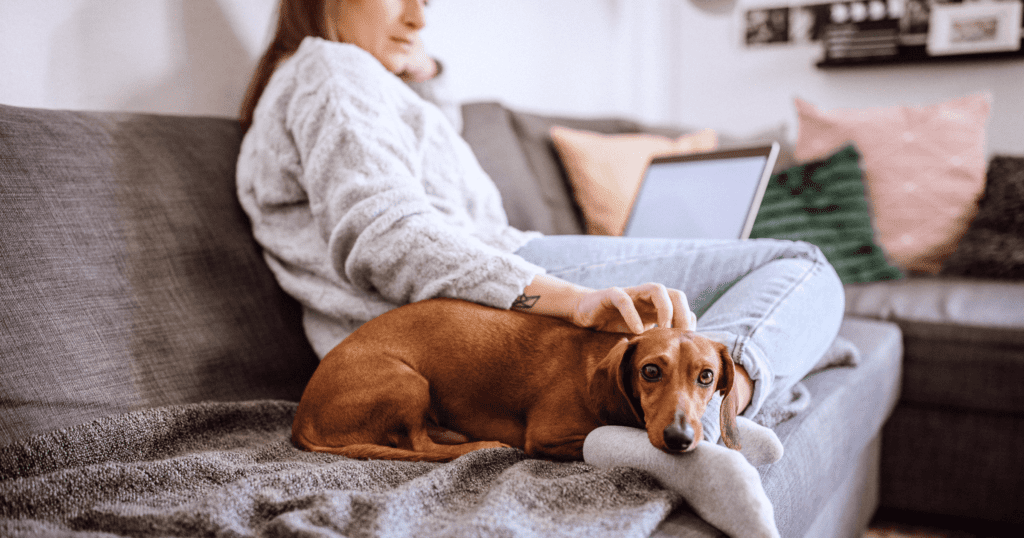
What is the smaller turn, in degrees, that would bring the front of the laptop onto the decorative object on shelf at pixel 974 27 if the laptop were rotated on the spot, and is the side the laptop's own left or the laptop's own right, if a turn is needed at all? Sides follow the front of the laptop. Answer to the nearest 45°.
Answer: approximately 180°

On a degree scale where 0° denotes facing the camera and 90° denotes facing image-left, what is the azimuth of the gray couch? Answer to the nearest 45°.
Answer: approximately 315°

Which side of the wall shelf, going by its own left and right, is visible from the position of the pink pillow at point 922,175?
front

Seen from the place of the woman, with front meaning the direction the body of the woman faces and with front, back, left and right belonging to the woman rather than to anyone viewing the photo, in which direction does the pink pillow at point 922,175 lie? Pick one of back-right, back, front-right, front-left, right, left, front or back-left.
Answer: front-left

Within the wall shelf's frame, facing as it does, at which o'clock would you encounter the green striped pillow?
The green striped pillow is roughly at 12 o'clock from the wall shelf.

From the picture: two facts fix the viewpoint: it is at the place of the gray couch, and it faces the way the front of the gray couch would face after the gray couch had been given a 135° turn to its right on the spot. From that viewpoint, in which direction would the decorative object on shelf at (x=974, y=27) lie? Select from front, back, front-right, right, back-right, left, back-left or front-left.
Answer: back-right

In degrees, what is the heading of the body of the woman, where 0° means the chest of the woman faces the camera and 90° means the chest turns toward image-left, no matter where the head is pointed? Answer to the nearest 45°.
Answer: approximately 270°

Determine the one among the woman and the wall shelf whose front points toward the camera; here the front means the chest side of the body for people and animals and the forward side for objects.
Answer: the wall shelf

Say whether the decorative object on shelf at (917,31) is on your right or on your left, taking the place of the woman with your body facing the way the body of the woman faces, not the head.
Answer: on your left

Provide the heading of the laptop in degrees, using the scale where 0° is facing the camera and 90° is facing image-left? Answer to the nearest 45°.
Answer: approximately 45°

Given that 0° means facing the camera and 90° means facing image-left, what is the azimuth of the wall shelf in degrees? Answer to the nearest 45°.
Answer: approximately 0°

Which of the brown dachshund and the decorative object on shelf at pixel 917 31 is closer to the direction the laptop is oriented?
the brown dachshund
